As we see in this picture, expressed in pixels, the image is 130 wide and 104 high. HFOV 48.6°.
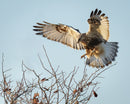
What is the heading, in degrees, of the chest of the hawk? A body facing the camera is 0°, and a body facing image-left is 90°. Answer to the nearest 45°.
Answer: approximately 45°
